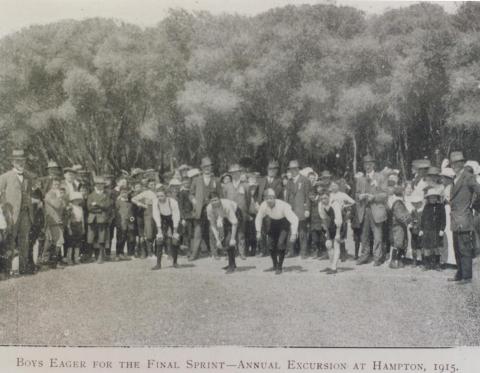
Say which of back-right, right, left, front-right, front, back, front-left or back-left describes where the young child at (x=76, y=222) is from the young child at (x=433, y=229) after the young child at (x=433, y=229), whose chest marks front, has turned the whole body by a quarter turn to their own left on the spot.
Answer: back

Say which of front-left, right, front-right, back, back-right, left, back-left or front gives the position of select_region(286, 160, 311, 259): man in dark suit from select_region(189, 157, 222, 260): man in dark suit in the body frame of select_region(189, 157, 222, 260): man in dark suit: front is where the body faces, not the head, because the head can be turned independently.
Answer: left

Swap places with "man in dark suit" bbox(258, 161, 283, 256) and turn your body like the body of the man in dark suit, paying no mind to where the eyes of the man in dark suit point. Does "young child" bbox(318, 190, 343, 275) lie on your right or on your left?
on your left

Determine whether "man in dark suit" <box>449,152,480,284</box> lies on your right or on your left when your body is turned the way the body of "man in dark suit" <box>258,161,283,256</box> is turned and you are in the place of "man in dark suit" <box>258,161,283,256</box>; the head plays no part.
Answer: on your left

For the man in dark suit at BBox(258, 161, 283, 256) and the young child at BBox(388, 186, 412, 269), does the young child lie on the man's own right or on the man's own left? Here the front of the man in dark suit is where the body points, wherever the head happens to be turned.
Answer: on the man's own left

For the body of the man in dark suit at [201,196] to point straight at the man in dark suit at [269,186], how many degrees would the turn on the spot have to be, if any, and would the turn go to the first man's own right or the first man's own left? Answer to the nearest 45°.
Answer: approximately 90° to the first man's own left

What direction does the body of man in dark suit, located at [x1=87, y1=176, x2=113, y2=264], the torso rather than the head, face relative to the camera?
toward the camera

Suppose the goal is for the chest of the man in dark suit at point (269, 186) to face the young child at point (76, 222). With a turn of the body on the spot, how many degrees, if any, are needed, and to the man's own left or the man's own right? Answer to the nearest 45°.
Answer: approximately 90° to the man's own right

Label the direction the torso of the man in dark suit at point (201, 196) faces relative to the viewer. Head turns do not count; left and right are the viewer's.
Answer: facing the viewer

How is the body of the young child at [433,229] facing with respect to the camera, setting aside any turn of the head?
toward the camera

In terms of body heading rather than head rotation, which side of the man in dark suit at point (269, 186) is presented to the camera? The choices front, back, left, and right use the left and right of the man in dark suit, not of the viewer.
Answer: front

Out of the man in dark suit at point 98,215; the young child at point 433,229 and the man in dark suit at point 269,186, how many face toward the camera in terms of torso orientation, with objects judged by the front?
3

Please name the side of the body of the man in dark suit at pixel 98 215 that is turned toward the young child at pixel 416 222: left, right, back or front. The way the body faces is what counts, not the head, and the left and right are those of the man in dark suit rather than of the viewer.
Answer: left

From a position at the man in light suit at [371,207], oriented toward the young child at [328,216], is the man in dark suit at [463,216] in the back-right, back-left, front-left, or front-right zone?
back-left

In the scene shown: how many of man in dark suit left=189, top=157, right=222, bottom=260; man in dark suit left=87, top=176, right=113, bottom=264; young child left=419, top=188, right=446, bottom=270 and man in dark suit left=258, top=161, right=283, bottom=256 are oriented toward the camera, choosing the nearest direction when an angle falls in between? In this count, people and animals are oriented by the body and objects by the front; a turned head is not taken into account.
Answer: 4
